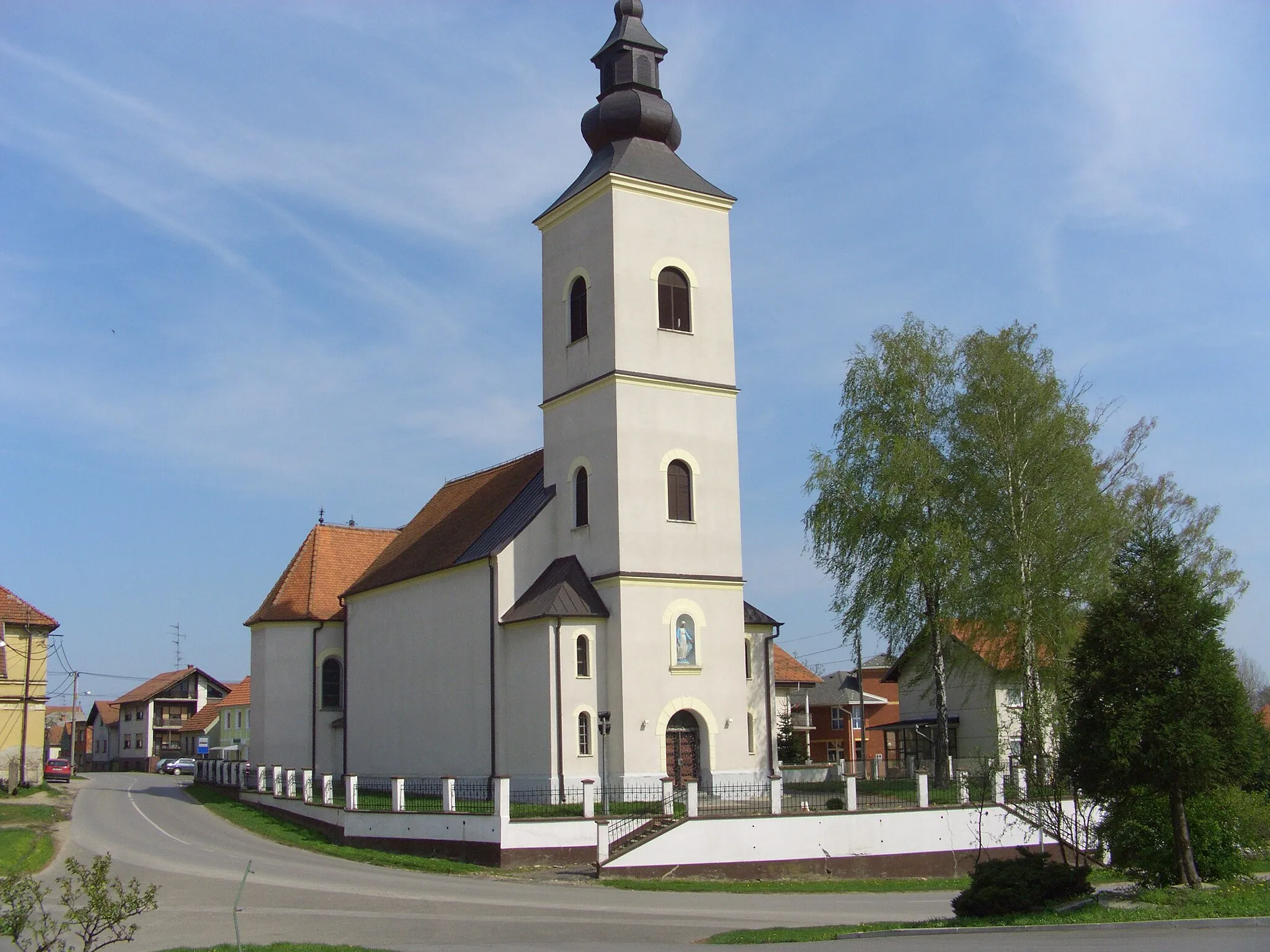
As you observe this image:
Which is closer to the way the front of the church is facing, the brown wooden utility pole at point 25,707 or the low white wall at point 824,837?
the low white wall

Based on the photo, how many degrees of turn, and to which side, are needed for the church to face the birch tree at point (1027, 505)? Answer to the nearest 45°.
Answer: approximately 45° to its left

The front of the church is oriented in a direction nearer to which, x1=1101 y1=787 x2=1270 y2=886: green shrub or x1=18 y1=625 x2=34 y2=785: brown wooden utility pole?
the green shrub

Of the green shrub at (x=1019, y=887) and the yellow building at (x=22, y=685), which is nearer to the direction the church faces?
the green shrub

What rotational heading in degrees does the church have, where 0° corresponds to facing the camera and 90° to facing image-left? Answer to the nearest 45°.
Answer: approximately 315°

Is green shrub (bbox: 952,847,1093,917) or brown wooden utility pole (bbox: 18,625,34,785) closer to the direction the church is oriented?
the green shrub

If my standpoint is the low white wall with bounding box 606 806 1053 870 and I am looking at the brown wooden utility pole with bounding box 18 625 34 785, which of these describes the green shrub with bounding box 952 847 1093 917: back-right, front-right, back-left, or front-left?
back-left

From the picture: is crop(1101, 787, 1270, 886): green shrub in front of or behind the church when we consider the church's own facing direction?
in front

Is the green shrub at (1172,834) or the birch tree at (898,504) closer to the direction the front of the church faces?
the green shrub

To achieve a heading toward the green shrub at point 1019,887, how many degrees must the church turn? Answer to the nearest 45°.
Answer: approximately 45° to its right
